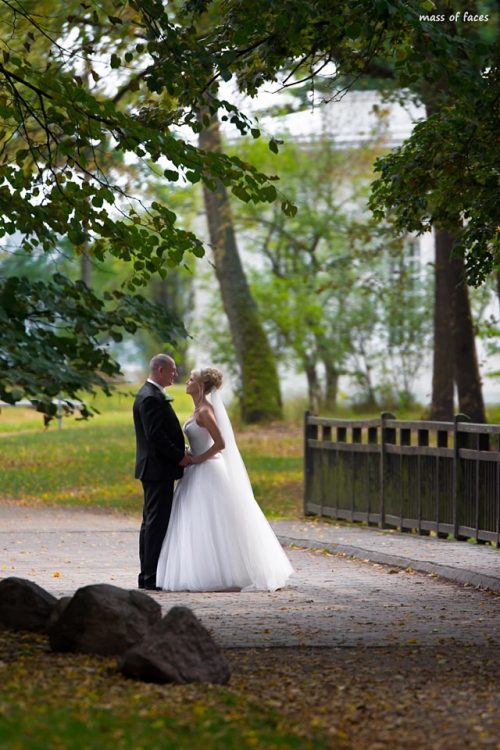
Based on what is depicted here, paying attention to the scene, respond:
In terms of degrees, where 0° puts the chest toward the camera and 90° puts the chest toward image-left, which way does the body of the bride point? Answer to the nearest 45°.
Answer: approximately 90°

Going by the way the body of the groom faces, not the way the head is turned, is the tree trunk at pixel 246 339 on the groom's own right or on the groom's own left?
on the groom's own left

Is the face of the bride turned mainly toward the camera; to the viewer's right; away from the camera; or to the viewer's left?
to the viewer's left

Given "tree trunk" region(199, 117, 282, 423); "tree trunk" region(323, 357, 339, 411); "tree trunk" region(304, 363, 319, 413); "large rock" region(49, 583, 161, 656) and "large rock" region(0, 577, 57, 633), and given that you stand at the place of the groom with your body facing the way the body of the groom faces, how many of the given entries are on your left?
3

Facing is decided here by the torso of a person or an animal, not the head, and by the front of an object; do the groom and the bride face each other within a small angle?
yes

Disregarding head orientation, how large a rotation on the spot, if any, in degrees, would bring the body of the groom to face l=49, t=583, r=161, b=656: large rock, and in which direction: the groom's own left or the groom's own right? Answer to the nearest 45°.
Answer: approximately 90° to the groom's own right

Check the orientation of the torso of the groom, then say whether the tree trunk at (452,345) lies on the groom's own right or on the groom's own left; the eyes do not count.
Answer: on the groom's own left

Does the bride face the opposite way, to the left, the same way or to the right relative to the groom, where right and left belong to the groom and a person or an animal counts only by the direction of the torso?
the opposite way

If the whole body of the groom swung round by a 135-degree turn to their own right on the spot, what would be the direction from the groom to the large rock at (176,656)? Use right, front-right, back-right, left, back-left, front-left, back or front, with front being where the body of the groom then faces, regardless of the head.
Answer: front-left

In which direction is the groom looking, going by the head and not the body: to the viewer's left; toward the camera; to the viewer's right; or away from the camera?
to the viewer's right

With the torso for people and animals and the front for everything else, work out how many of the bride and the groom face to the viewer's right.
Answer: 1

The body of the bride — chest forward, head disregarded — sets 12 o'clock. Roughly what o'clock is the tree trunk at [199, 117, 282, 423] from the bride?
The tree trunk is roughly at 3 o'clock from the bride.

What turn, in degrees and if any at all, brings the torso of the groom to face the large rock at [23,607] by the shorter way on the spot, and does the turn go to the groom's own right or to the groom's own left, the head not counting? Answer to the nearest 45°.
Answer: approximately 90° to the groom's own right

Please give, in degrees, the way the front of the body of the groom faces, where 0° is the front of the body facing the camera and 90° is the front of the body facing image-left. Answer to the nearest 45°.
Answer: approximately 270°
